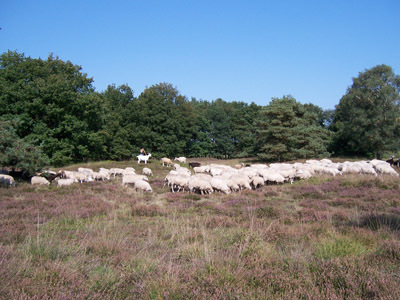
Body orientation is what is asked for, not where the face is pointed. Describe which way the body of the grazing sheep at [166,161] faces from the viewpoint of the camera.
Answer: to the viewer's right

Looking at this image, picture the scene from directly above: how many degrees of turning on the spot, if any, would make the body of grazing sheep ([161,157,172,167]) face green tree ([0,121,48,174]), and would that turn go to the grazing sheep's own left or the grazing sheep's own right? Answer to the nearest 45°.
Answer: approximately 135° to the grazing sheep's own right
